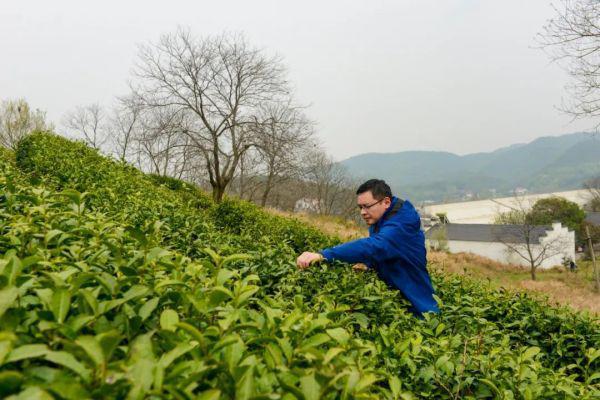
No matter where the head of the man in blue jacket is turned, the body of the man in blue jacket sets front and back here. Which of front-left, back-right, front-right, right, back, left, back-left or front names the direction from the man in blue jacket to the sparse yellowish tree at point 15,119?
front-right

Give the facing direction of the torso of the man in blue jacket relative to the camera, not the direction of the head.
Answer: to the viewer's left

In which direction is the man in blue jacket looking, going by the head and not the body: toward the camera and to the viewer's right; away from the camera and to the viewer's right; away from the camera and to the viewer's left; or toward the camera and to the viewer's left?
toward the camera and to the viewer's left
